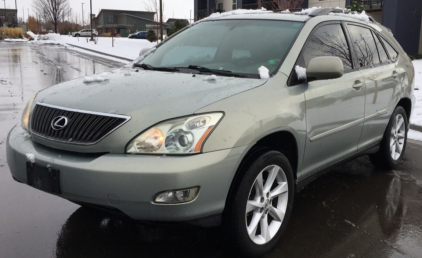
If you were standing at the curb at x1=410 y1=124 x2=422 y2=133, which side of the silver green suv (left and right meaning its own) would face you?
back

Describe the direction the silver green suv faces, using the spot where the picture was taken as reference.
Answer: facing the viewer and to the left of the viewer
